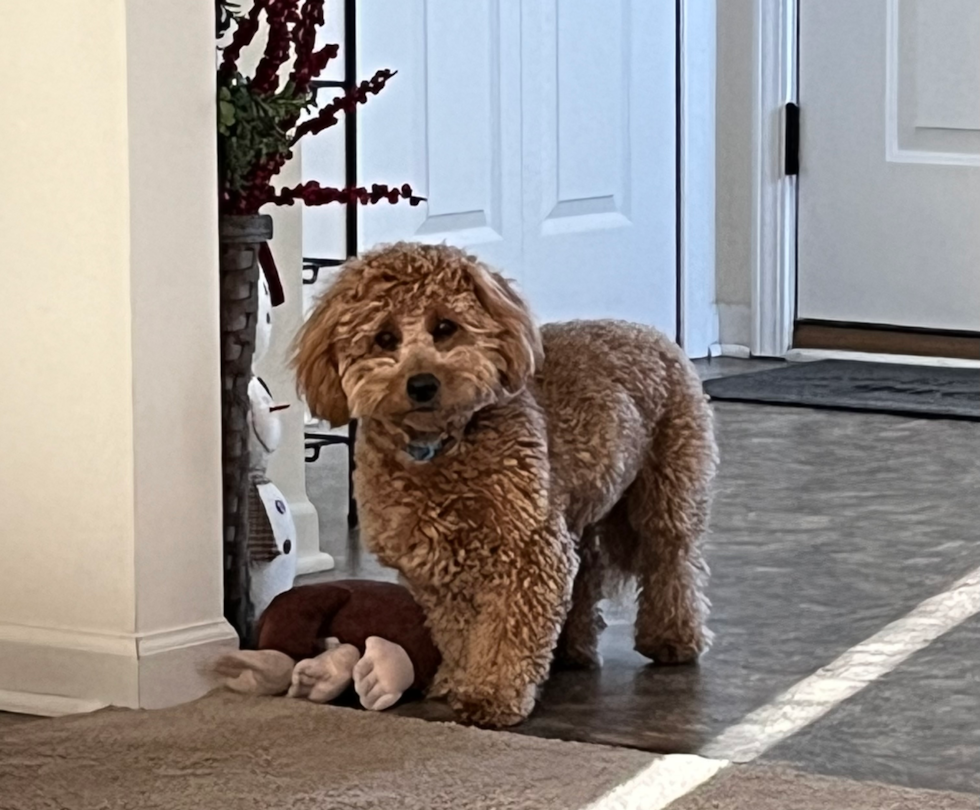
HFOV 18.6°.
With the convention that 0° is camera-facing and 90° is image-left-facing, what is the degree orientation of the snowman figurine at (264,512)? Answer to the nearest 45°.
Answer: approximately 315°

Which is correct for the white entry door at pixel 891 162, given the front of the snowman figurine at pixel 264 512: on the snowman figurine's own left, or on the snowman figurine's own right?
on the snowman figurine's own left

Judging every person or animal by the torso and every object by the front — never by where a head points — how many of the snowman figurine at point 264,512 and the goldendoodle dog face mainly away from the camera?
0

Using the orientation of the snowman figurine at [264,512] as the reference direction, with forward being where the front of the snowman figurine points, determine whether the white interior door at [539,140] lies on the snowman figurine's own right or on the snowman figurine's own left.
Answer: on the snowman figurine's own left

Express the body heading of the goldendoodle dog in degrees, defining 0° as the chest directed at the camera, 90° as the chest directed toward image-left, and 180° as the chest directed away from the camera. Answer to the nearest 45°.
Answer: approximately 45°

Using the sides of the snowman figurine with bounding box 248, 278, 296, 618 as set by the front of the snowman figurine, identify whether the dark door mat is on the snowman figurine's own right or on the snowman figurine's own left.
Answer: on the snowman figurine's own left

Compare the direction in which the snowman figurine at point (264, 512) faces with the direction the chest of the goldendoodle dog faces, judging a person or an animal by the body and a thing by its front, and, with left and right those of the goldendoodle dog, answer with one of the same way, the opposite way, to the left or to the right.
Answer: to the left

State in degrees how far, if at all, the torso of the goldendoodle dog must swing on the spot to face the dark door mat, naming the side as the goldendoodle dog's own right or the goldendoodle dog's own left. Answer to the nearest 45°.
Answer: approximately 135° to the goldendoodle dog's own right
